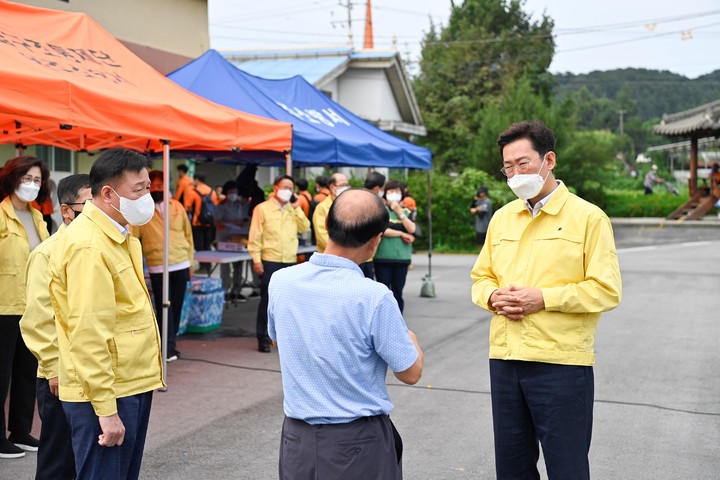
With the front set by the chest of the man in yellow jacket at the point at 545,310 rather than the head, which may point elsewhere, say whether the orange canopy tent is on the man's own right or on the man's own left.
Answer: on the man's own right

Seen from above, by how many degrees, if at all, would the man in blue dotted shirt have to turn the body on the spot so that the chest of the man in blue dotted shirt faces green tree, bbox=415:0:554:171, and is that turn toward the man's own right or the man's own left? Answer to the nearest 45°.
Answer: approximately 45° to the man's own left

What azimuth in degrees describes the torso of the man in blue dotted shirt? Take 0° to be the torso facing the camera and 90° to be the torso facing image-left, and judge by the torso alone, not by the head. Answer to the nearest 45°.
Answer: approximately 225°

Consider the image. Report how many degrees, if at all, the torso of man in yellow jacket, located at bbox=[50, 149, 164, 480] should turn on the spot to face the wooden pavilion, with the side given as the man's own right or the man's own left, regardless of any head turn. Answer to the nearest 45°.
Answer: approximately 45° to the man's own left

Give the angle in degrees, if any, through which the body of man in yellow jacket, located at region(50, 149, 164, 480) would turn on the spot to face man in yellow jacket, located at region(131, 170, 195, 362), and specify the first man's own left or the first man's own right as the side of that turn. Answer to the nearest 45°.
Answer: approximately 90° to the first man's own left

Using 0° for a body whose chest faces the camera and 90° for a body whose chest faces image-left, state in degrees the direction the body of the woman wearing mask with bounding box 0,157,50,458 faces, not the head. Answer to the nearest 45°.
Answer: approximately 315°

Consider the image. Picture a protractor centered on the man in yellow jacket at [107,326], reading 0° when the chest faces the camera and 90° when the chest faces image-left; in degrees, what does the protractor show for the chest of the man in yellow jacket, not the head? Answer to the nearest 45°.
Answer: approximately 270°

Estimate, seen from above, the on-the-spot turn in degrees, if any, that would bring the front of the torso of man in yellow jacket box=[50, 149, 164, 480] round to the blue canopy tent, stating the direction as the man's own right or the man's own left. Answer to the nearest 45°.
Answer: approximately 90° to the man's own left

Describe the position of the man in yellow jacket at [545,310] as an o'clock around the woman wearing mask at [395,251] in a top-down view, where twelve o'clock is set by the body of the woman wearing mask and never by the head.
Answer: The man in yellow jacket is roughly at 12 o'clock from the woman wearing mask.

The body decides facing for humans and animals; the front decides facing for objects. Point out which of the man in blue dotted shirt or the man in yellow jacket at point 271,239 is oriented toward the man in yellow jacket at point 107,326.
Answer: the man in yellow jacket at point 271,239

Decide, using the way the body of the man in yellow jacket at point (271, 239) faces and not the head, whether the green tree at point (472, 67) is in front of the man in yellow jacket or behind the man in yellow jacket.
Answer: behind
